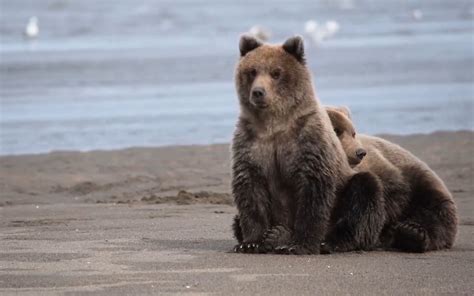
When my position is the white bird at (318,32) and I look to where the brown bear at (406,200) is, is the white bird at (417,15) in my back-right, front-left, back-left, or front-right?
back-left

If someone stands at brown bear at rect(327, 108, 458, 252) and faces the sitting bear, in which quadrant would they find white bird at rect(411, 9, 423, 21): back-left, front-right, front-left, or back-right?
back-right

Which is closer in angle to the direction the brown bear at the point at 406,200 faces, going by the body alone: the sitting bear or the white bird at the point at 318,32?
the sitting bear

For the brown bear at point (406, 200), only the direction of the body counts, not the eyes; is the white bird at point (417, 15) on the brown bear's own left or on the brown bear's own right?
on the brown bear's own right

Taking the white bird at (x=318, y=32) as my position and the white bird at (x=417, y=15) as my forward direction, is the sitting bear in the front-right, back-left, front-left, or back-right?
back-right

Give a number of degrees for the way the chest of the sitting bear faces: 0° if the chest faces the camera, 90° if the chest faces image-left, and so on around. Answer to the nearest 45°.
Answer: approximately 45°

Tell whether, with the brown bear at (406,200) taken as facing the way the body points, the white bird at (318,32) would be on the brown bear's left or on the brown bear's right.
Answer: on the brown bear's right

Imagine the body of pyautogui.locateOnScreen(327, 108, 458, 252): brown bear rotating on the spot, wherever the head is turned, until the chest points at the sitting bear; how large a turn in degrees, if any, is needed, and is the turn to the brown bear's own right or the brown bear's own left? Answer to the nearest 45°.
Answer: approximately 45° to the brown bear's own left

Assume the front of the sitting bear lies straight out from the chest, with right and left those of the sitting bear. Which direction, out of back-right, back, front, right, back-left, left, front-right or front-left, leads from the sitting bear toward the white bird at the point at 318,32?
back-right

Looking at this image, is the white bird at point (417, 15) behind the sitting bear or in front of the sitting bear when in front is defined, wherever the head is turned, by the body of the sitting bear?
behind

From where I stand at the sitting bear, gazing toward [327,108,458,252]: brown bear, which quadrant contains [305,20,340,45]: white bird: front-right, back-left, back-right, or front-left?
front-left

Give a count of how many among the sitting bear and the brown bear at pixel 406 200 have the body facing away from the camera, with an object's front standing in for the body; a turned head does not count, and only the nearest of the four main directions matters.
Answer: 0

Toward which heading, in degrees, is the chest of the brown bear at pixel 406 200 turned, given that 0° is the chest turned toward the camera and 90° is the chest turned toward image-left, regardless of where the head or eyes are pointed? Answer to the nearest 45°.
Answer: approximately 90°
